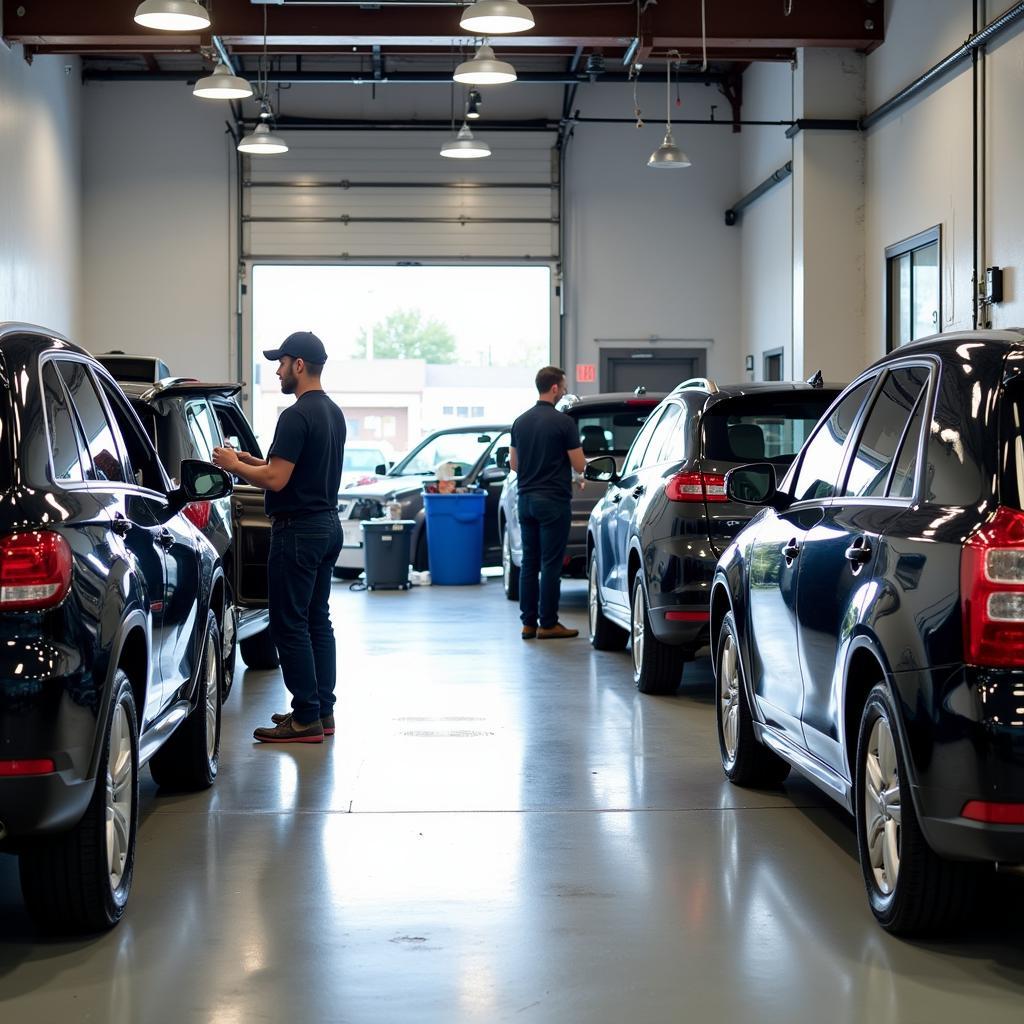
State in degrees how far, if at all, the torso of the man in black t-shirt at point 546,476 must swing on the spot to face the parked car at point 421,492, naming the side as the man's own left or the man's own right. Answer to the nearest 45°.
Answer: approximately 45° to the man's own left

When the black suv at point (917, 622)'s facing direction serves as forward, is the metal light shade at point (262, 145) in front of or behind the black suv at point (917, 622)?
in front

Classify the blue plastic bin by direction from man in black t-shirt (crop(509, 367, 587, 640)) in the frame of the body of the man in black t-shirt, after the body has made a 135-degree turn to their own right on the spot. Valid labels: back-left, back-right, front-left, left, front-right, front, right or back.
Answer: back

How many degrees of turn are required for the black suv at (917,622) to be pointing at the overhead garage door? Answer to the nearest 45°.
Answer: approximately 45° to its right

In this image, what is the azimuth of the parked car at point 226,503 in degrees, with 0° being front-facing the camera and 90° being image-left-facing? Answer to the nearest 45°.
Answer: approximately 225°

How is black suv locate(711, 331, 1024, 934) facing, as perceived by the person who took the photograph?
facing away from the viewer and to the left of the viewer

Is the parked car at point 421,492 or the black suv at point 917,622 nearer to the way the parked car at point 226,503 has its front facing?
the parked car

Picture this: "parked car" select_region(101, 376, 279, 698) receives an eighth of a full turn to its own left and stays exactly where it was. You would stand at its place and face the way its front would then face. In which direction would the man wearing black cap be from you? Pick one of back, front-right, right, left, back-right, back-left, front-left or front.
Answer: back

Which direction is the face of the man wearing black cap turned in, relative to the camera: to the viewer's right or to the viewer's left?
to the viewer's left

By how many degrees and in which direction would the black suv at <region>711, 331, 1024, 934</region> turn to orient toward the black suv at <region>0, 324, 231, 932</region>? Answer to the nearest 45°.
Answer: approximately 45° to its left

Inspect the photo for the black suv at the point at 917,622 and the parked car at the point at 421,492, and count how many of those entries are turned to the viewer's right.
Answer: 0

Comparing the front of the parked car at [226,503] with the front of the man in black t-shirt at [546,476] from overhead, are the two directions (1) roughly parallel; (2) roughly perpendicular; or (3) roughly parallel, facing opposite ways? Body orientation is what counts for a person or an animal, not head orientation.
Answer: roughly parallel

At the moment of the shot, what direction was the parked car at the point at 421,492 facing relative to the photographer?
facing the viewer and to the left of the viewer

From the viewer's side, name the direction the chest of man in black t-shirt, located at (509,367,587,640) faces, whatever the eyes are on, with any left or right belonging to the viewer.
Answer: facing away from the viewer and to the right of the viewer

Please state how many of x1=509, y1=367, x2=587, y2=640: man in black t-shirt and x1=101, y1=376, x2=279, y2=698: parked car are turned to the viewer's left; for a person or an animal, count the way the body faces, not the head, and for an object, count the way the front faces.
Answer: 0
